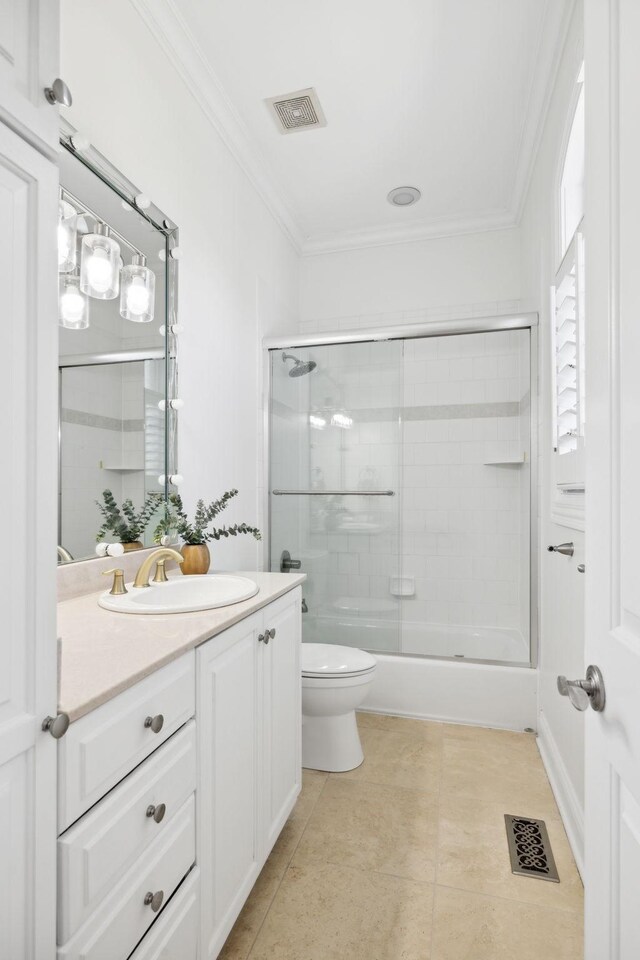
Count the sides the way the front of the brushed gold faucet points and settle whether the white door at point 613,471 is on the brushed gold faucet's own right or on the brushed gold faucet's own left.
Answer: on the brushed gold faucet's own right

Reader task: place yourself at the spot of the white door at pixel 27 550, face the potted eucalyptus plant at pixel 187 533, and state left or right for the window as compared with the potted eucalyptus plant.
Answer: right

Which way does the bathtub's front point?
toward the camera

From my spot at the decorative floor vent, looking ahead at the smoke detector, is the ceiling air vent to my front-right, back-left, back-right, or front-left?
front-left

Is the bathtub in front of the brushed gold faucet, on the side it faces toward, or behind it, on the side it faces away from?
in front

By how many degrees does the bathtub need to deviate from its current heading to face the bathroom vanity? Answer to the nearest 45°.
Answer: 0° — it already faces it

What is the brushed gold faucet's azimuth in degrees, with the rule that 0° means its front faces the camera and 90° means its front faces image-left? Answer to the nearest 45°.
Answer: approximately 270°

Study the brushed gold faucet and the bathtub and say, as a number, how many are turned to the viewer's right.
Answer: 1

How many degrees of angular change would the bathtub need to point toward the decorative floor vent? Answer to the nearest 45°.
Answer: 0° — it already faces it

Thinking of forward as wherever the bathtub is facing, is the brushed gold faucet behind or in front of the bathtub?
in front

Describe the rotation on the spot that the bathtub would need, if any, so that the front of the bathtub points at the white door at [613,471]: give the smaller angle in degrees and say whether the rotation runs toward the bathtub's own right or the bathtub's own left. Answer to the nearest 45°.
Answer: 0° — it already faces it

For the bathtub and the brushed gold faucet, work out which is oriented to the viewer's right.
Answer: the brushed gold faucet
